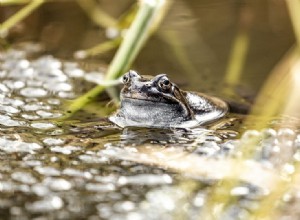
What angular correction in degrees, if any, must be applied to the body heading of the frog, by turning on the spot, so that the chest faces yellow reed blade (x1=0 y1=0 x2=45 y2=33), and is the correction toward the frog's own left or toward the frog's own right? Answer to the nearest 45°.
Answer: approximately 90° to the frog's own right

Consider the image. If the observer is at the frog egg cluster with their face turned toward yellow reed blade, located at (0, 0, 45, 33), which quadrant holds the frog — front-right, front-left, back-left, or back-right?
back-right

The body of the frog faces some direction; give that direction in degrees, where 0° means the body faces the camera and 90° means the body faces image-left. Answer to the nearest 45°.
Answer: approximately 45°
